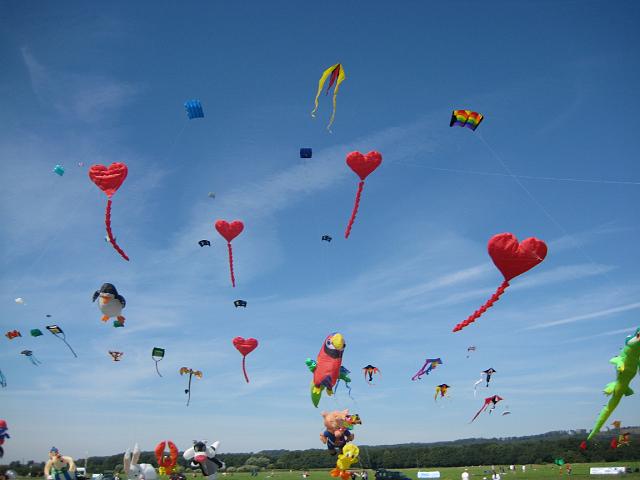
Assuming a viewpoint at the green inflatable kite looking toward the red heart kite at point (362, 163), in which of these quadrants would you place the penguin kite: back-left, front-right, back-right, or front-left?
front-left

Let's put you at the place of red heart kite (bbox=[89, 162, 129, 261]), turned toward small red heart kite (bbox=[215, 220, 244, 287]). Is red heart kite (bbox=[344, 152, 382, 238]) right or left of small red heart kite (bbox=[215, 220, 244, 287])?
right

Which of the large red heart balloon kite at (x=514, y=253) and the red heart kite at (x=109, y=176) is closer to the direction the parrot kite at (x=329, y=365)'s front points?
the large red heart balloon kite

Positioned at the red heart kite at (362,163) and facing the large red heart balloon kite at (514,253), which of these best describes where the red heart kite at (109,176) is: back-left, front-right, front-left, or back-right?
back-right

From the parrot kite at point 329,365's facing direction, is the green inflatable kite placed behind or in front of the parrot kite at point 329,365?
in front

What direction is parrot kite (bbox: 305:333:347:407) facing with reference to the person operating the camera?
facing the viewer and to the right of the viewer

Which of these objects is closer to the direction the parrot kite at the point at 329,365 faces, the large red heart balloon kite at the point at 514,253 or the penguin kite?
the large red heart balloon kite
